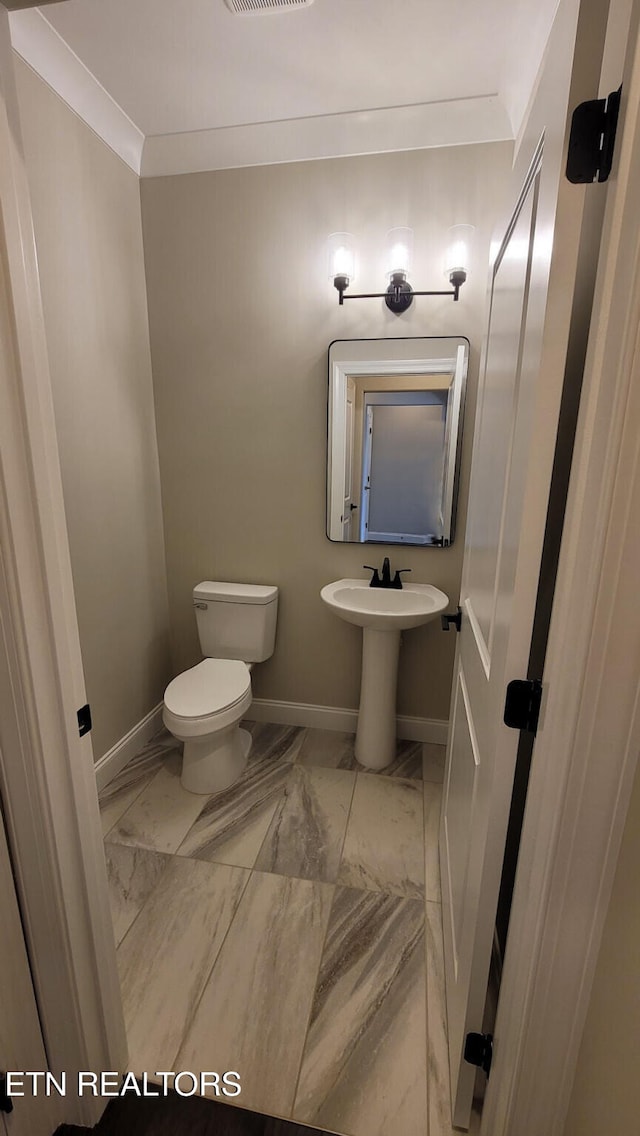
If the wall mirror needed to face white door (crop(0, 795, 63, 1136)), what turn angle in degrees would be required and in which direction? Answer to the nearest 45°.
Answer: approximately 45° to its right

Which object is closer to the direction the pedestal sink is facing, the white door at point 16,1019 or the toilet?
the white door

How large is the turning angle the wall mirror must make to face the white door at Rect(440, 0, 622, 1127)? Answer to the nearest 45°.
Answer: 0° — it already faces it

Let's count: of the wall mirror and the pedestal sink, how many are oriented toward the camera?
2

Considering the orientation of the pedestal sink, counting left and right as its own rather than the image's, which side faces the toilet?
right
